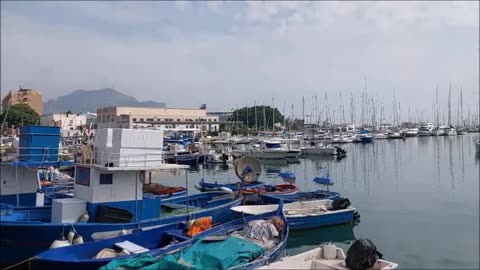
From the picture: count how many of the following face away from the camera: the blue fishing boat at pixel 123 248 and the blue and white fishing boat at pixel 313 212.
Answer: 0

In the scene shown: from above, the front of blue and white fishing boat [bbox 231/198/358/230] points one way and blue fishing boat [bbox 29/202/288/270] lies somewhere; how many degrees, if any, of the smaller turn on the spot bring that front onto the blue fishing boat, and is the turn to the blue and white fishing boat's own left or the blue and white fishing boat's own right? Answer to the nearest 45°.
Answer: approximately 45° to the blue and white fishing boat's own left

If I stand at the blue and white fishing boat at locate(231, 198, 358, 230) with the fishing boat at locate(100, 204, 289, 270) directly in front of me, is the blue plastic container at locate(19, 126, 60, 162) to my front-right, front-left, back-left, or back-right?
front-right

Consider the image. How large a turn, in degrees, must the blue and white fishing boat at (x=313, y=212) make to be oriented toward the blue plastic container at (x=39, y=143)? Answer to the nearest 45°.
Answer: approximately 45° to its left

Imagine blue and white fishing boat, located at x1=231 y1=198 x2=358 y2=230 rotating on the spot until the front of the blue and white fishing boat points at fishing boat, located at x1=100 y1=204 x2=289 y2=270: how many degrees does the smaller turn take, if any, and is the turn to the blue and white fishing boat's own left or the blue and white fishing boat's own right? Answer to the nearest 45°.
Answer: approximately 90° to the blue and white fishing boat's own left

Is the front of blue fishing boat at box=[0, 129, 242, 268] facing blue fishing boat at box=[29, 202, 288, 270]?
no

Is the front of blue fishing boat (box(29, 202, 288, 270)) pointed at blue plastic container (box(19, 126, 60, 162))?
no

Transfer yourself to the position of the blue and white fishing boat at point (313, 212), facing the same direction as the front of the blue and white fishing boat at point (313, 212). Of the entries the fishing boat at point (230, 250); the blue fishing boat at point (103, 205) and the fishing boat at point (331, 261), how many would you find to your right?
0

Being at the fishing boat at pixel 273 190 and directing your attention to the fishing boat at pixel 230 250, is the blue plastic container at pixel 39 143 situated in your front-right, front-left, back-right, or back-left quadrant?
front-right

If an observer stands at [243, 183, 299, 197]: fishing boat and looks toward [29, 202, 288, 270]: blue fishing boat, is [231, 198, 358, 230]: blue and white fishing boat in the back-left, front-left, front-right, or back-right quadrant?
front-left

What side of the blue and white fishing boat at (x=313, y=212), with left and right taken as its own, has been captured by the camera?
left

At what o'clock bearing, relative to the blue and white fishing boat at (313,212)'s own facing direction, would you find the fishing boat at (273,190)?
The fishing boat is roughly at 2 o'clock from the blue and white fishing boat.

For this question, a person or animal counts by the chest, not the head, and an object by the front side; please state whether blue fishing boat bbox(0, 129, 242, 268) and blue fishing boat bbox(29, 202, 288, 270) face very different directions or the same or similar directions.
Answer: same or similar directions

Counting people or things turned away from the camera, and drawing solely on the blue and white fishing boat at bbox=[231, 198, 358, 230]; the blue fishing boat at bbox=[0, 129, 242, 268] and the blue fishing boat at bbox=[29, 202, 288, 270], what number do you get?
0
